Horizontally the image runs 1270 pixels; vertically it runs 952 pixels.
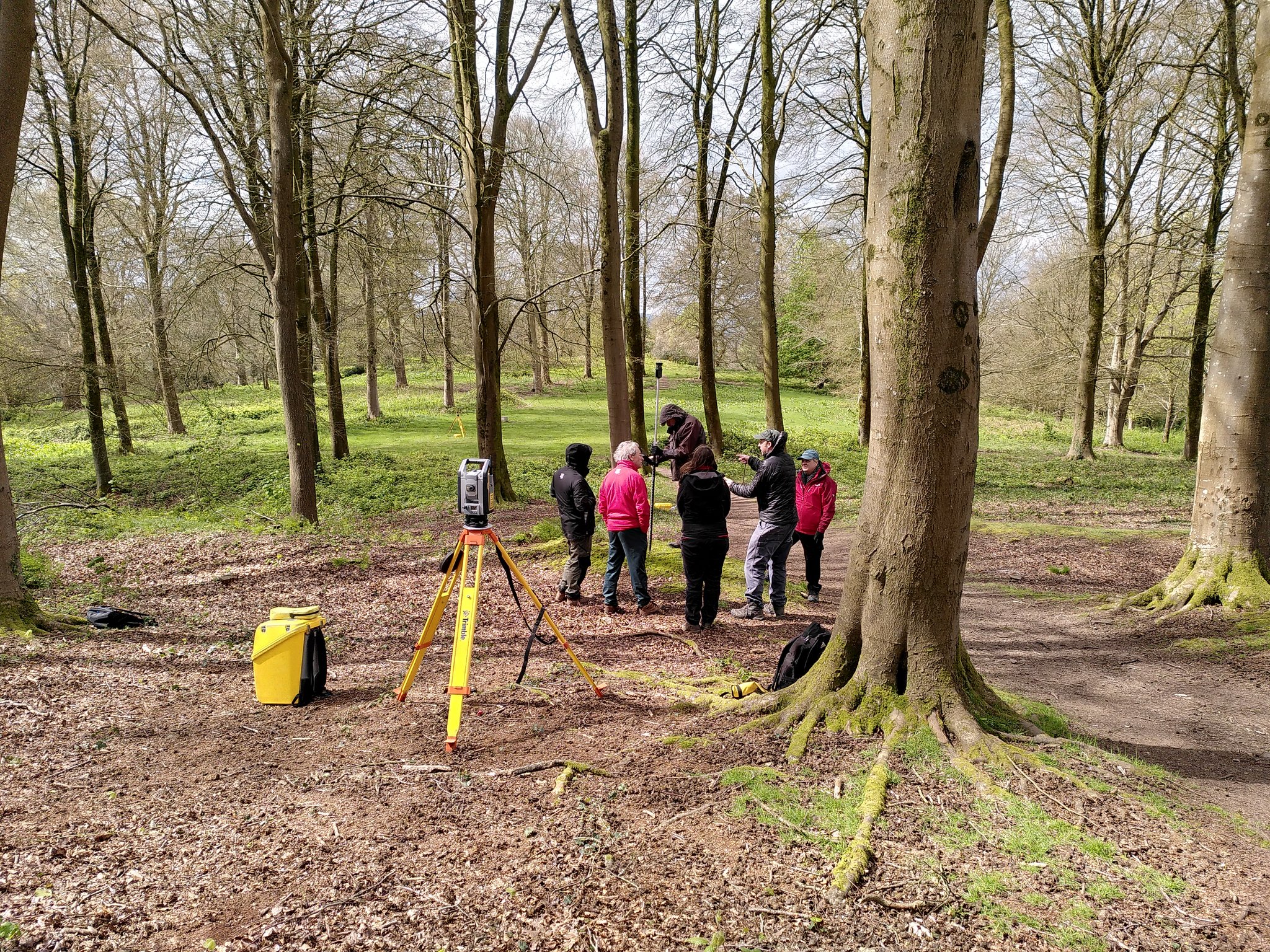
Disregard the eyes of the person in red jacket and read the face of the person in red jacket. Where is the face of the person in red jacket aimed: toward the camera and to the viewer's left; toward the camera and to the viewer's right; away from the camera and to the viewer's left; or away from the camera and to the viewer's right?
toward the camera and to the viewer's left

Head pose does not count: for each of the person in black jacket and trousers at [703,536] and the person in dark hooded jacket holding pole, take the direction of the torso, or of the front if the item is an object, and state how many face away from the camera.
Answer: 1

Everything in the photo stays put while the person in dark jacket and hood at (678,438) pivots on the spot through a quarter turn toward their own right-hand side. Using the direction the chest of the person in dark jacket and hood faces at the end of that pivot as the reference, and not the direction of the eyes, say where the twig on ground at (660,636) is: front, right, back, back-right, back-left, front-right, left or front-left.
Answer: back-left

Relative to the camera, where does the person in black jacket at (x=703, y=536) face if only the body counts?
away from the camera

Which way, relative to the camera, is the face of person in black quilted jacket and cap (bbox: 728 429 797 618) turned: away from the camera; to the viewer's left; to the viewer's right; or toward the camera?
to the viewer's left

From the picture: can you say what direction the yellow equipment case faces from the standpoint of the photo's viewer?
facing to the left of the viewer

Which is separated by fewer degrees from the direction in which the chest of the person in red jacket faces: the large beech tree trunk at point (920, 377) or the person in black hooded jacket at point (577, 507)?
the person in black hooded jacket

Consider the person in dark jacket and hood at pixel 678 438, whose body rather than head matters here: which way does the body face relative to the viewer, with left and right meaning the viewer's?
facing the viewer and to the left of the viewer

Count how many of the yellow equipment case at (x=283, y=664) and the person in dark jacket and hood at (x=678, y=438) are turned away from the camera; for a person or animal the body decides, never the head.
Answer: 0

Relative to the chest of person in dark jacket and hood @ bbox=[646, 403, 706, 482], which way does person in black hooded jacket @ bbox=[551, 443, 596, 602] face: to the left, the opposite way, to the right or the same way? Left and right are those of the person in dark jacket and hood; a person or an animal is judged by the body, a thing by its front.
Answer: the opposite way

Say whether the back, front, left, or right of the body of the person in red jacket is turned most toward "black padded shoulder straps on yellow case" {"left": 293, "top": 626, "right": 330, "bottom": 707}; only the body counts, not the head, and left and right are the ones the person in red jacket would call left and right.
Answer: front

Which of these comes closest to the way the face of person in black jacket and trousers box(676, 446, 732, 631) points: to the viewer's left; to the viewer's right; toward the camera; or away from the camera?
away from the camera

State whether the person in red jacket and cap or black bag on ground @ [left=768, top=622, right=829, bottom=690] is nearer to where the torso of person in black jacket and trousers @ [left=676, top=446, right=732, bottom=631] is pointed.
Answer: the person in red jacket and cap
